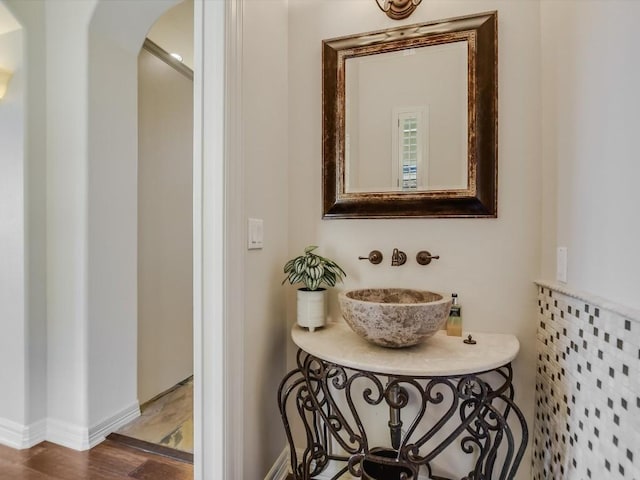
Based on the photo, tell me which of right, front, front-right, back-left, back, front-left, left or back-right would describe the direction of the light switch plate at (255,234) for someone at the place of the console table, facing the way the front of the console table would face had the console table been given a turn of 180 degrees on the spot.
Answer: left

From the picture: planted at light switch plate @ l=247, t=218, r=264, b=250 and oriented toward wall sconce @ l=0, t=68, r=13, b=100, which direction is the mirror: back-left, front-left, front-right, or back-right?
back-right

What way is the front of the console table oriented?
toward the camera

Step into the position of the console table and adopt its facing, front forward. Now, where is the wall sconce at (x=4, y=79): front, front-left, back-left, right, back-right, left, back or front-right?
right
